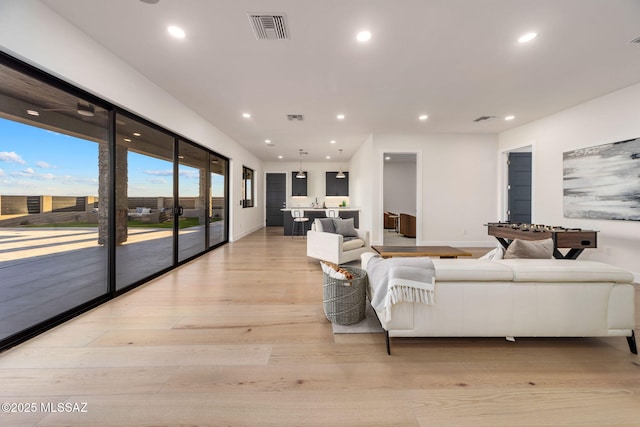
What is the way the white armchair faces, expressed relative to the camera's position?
facing the viewer and to the right of the viewer

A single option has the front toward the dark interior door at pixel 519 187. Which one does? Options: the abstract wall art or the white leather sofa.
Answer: the white leather sofa

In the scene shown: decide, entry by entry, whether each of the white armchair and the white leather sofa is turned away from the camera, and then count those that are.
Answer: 1

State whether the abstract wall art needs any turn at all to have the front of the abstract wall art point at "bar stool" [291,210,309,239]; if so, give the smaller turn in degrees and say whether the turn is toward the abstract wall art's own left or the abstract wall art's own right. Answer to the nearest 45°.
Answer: approximately 45° to the abstract wall art's own right

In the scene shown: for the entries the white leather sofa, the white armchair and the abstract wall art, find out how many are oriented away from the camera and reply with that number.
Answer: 1

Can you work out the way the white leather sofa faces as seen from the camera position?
facing away from the viewer

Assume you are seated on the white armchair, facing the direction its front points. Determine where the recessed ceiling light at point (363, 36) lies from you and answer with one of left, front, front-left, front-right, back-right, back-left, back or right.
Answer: front-right

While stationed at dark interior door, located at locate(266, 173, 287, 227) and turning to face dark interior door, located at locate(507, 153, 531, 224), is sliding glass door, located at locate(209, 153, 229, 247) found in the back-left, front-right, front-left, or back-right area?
front-right

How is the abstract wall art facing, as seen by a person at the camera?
facing the viewer and to the left of the viewer

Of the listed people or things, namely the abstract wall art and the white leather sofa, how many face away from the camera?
1

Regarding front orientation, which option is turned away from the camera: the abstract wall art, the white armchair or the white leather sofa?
the white leather sofa

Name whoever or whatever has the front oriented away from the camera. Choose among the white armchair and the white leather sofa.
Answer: the white leather sofa
